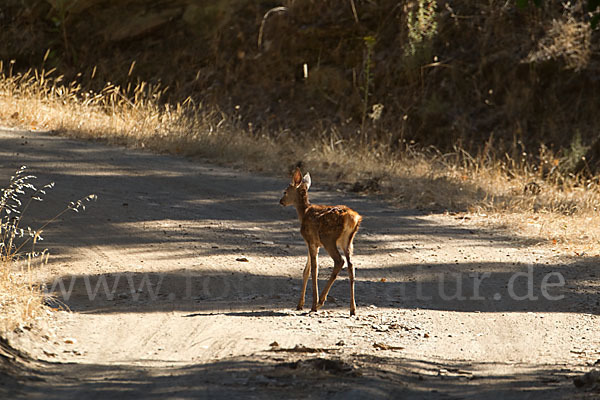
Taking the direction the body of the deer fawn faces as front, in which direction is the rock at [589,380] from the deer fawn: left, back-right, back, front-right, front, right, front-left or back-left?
back

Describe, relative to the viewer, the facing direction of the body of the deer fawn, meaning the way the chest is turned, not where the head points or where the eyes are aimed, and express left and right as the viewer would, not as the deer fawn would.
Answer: facing away from the viewer and to the left of the viewer
